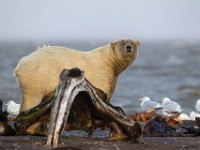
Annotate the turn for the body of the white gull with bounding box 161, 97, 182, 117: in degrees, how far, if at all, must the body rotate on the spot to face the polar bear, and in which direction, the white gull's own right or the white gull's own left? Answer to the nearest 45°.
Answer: approximately 45° to the white gull's own left

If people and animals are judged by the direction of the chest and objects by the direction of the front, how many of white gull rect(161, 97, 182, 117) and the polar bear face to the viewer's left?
1

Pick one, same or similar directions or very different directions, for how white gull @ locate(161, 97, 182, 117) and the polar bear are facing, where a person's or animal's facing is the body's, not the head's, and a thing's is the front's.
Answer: very different directions

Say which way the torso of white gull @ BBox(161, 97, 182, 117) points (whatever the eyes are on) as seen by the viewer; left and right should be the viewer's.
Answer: facing to the left of the viewer

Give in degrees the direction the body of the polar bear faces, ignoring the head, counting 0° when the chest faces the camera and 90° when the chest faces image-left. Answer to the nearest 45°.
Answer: approximately 270°
